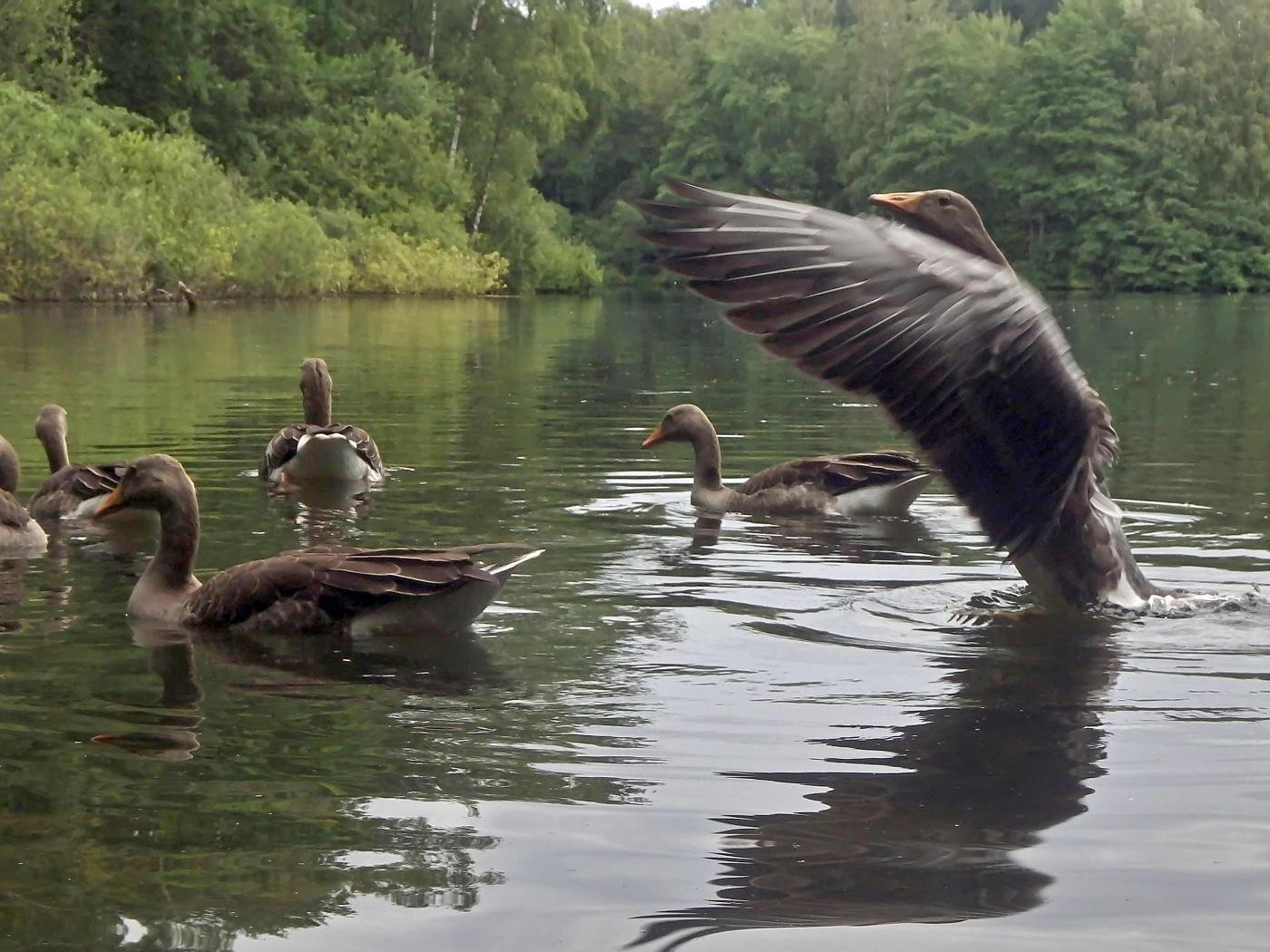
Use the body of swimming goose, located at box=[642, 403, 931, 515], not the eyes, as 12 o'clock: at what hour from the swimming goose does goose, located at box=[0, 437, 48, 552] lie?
The goose is roughly at 11 o'clock from the swimming goose.

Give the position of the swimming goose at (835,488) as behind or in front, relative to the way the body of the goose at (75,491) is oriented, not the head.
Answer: behind

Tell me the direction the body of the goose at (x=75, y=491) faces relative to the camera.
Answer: to the viewer's left

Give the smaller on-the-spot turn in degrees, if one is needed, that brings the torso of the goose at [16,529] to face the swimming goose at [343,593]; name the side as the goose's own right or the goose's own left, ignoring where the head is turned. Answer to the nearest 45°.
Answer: approximately 135° to the goose's own left

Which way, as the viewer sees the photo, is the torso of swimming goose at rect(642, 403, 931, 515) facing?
to the viewer's left

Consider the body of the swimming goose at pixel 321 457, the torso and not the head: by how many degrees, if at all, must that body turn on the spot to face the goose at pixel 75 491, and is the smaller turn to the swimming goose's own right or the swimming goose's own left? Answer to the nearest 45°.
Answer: approximately 135° to the swimming goose's own left

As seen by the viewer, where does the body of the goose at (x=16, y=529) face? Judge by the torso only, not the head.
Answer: to the viewer's left

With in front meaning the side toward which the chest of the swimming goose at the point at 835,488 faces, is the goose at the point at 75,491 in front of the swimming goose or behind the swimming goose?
in front

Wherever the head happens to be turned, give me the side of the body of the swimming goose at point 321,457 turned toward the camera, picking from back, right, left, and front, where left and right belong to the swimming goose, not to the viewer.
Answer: back

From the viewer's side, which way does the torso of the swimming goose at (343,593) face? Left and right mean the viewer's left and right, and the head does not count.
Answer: facing to the left of the viewer

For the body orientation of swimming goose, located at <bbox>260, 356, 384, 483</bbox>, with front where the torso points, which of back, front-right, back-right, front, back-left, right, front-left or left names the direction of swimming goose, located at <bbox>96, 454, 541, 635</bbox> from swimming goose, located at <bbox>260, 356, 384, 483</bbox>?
back

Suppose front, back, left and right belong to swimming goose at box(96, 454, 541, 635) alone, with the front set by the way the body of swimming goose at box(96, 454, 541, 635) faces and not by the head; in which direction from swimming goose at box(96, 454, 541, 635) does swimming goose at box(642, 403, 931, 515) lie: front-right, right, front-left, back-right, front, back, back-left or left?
back-right
